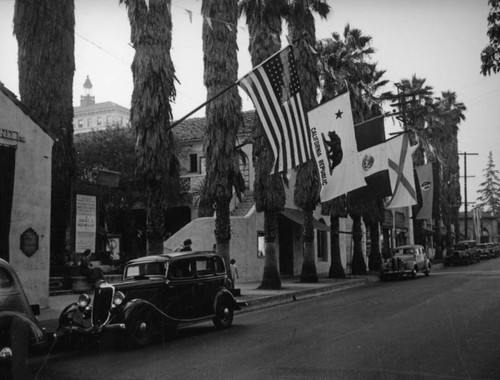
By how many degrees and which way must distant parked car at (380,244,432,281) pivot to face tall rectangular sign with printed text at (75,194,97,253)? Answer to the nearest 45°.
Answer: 0° — it already faces it

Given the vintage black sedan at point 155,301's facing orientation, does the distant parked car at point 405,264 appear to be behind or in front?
behind

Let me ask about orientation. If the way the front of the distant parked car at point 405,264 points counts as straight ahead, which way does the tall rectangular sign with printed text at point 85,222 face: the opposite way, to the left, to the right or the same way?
to the left

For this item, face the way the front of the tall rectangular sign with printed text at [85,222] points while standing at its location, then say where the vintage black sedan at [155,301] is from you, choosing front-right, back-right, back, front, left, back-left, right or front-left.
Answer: front

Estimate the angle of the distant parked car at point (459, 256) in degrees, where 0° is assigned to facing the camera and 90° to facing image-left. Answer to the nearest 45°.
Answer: approximately 45°

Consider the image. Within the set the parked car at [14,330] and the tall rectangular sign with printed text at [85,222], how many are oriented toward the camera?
1

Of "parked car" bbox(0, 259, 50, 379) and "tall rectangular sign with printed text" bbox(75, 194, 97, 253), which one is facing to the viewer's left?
the parked car

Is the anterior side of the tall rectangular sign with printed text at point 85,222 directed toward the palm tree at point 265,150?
no

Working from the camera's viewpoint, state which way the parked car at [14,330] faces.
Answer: facing to the left of the viewer

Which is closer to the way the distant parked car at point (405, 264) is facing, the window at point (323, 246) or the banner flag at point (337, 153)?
the banner flag

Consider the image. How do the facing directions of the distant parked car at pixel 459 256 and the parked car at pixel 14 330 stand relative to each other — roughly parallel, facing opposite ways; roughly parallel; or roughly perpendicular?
roughly parallel

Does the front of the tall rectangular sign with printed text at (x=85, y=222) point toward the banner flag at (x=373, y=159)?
no

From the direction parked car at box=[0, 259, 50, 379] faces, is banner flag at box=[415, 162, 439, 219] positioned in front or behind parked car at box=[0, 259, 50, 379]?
behind

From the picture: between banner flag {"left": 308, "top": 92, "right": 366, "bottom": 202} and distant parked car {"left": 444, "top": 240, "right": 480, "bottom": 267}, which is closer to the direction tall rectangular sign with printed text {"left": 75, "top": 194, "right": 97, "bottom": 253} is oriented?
the banner flag

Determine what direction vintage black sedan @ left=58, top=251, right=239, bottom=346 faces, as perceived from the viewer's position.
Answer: facing the viewer and to the left of the viewer

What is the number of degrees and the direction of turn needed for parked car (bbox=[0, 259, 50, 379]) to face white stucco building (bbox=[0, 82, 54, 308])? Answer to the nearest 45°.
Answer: approximately 90° to its right
